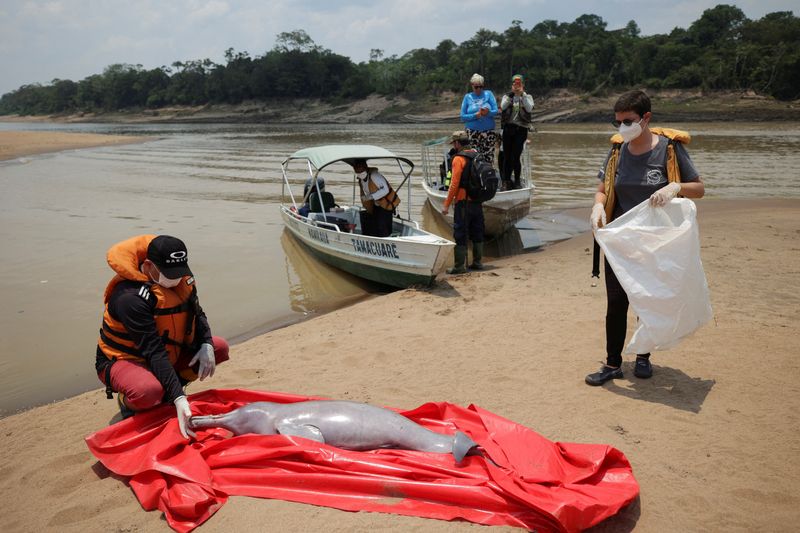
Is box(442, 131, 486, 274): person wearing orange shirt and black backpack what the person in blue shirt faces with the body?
yes

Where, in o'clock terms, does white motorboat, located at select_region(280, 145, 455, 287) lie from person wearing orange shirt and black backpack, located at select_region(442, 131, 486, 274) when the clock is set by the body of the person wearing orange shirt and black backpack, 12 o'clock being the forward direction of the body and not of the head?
The white motorboat is roughly at 12 o'clock from the person wearing orange shirt and black backpack.

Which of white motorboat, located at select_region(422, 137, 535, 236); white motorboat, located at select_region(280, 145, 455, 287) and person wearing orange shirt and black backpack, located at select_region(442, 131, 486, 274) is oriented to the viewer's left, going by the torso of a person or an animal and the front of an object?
the person wearing orange shirt and black backpack

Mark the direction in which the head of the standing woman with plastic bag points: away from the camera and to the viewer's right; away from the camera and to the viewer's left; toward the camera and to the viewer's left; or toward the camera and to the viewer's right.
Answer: toward the camera and to the viewer's left

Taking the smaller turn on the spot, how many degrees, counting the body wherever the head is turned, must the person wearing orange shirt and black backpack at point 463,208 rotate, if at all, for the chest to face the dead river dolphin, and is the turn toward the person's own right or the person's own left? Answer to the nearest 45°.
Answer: approximately 90° to the person's own left

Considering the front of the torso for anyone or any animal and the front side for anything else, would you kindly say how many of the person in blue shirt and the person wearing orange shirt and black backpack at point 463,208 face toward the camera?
1

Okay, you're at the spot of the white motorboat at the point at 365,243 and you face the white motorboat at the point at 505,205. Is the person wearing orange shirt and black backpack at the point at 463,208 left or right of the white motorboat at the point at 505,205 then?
right

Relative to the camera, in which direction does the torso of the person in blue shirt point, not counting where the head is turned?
toward the camera

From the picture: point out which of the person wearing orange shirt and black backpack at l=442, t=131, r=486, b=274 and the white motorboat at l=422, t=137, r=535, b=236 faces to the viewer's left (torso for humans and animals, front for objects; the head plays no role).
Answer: the person wearing orange shirt and black backpack

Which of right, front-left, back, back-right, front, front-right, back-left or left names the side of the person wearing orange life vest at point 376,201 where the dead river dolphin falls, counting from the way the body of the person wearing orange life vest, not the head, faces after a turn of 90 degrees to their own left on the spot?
front-right

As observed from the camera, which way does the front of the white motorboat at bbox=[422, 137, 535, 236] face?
facing the viewer

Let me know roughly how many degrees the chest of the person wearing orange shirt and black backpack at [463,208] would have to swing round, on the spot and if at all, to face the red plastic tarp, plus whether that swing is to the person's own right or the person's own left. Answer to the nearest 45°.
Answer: approximately 90° to the person's own left

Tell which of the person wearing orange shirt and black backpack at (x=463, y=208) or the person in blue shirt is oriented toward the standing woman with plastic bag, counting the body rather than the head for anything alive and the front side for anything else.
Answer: the person in blue shirt

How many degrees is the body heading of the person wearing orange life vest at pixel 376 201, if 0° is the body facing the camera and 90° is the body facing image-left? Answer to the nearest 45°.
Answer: approximately 45°

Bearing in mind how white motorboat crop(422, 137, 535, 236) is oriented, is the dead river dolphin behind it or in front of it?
in front
